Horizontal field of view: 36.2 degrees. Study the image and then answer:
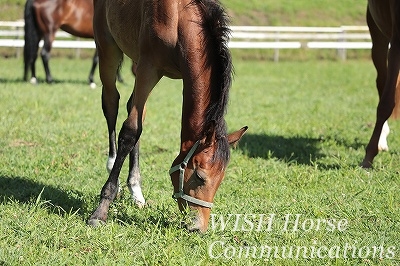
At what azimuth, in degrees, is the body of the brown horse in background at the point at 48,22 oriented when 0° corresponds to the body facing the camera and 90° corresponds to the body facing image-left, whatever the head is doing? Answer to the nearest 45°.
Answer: approximately 270°

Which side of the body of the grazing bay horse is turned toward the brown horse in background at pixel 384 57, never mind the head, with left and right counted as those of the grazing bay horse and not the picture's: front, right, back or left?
left

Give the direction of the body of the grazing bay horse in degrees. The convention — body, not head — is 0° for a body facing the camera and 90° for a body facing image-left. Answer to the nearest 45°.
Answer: approximately 315°

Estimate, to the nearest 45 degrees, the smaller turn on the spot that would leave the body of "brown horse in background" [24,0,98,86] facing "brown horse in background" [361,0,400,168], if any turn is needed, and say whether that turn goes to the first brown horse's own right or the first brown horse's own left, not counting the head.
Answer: approximately 45° to the first brown horse's own right

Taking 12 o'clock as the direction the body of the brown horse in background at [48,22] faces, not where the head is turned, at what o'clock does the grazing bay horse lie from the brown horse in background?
The grazing bay horse is roughly at 3 o'clock from the brown horse in background.
